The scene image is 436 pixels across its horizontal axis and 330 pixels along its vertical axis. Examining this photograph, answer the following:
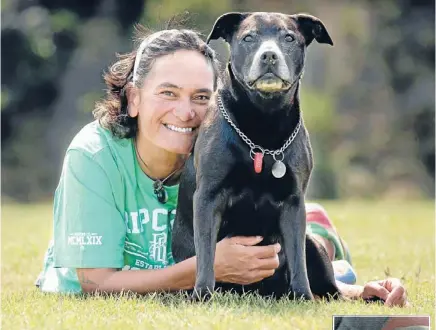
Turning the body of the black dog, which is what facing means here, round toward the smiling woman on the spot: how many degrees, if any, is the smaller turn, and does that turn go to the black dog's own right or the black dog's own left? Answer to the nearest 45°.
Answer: approximately 135° to the black dog's own right

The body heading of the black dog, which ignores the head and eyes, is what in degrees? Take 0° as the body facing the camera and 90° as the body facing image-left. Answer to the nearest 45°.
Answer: approximately 0°
